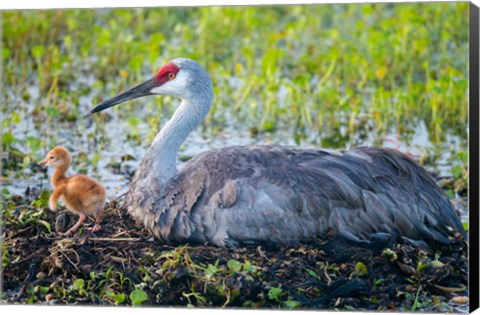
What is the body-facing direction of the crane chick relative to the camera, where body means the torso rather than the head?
to the viewer's left

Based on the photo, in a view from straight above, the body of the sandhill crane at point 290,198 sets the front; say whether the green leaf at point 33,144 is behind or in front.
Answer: in front

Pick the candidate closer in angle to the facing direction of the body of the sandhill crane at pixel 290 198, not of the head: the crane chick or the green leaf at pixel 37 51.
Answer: the crane chick

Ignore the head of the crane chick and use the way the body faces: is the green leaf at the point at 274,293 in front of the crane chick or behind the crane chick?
behind

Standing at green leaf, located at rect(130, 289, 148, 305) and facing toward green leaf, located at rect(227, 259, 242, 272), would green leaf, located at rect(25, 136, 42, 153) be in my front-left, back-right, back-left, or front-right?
front-left

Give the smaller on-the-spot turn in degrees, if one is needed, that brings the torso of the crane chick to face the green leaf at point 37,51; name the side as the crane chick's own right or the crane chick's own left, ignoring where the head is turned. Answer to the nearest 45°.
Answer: approximately 90° to the crane chick's own right

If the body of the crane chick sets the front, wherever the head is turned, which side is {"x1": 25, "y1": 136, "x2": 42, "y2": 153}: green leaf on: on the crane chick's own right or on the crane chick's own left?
on the crane chick's own right

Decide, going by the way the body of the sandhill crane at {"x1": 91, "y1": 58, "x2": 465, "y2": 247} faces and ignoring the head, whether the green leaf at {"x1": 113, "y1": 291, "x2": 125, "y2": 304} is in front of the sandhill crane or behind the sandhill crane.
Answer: in front

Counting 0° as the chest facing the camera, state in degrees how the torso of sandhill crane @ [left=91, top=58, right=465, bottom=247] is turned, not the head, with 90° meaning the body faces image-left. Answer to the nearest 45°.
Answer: approximately 90°

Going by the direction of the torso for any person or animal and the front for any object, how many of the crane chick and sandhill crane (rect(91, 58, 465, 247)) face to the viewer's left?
2

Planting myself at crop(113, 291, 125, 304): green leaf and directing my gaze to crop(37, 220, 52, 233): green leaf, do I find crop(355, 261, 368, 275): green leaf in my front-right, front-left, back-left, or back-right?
back-right
